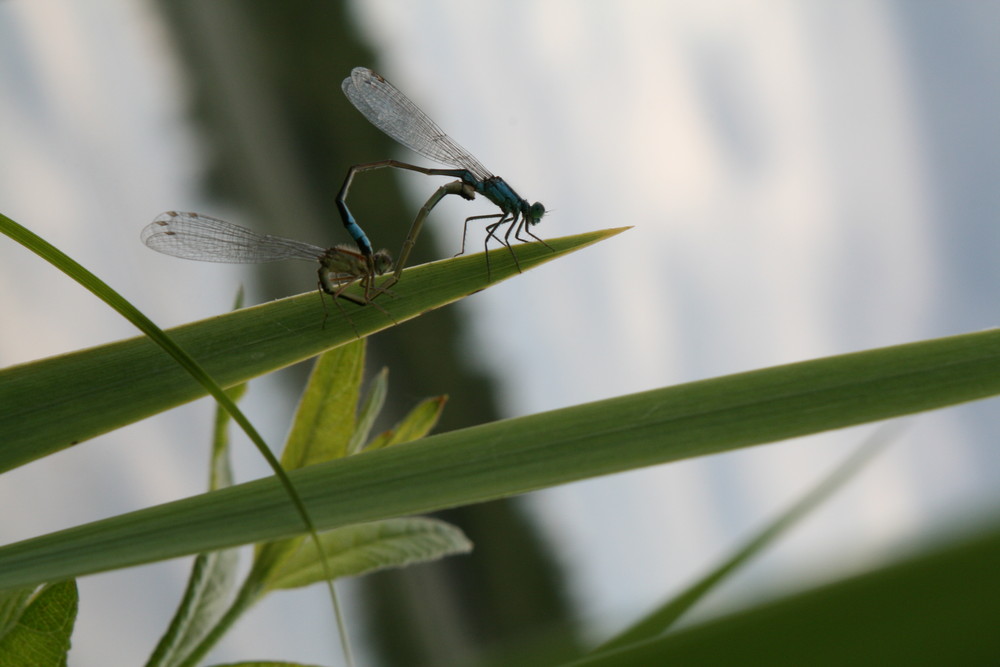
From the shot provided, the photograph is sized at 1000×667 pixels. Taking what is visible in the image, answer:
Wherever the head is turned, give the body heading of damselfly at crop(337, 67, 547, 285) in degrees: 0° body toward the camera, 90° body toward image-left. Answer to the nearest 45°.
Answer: approximately 270°

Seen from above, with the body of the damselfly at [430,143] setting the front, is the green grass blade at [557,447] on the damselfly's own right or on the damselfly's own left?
on the damselfly's own right

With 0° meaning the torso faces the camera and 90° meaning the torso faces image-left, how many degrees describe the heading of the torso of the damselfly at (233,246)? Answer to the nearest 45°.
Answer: approximately 270°

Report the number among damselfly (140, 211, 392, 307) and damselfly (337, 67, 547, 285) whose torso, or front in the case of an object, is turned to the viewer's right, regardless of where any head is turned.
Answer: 2
